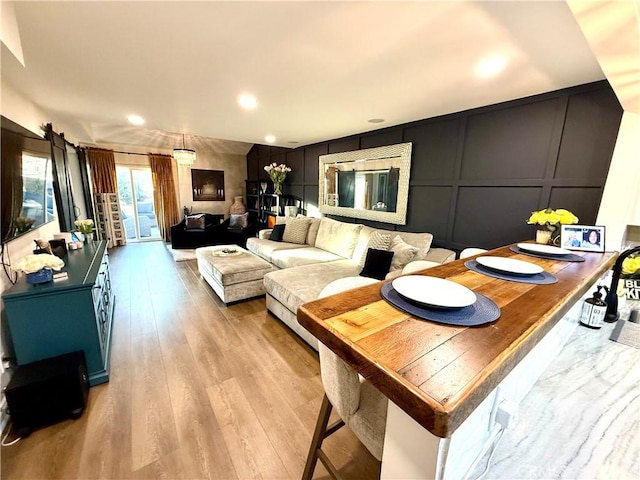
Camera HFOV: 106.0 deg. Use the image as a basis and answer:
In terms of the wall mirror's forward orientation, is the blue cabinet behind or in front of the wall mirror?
in front

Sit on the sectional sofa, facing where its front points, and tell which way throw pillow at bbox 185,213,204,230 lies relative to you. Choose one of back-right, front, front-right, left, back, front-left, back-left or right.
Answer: right

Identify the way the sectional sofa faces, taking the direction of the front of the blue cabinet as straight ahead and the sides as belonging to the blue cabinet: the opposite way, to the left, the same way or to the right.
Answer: the opposite way

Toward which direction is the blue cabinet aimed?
to the viewer's right

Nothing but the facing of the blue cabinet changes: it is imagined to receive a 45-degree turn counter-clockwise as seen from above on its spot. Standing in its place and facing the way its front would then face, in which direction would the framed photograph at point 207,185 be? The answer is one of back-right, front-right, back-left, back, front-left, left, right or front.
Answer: front

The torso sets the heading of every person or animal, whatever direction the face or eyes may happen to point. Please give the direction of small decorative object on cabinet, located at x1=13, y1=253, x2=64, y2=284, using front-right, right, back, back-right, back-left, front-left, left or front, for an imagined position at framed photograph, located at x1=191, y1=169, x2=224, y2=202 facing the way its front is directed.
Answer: front

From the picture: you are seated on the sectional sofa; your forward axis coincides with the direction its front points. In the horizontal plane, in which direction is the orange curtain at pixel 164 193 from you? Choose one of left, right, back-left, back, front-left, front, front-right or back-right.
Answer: right

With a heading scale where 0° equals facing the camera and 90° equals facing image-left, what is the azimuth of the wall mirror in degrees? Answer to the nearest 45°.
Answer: approximately 45°

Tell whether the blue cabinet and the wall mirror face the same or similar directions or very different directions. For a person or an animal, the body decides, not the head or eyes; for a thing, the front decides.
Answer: very different directions

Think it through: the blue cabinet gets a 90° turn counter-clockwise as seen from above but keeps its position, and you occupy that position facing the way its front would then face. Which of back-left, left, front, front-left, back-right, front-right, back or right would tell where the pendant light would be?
front-right

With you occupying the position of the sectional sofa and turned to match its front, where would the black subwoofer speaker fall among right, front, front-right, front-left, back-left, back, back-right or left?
front

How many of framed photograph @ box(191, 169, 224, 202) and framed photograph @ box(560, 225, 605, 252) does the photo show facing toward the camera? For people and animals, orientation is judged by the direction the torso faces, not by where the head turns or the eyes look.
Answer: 2

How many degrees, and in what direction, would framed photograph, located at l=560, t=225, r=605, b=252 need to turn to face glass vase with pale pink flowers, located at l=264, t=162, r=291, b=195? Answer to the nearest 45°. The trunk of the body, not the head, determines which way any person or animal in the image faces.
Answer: approximately 90° to its right

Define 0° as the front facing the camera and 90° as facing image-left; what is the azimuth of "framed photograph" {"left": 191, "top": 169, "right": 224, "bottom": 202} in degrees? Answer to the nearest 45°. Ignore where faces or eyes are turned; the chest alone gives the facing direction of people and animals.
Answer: approximately 0°
